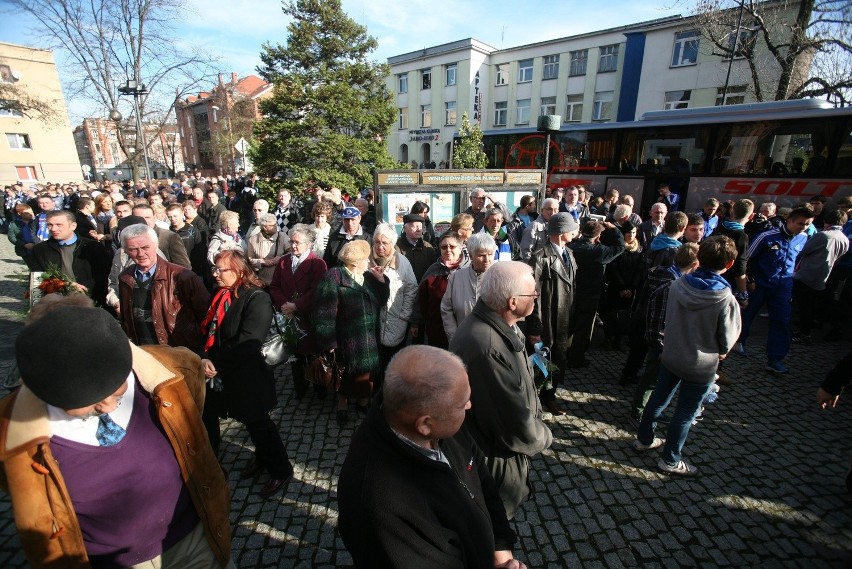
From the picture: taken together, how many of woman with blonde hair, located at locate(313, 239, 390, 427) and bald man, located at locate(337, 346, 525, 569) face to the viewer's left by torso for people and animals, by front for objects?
0

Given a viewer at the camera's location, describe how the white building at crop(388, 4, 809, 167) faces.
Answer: facing the viewer and to the left of the viewer

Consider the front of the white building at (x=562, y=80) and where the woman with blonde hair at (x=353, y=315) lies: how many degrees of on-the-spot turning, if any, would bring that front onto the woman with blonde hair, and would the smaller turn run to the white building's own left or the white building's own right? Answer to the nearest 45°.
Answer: approximately 45° to the white building's own left

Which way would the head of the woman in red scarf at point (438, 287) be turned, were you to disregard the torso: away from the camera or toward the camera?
toward the camera

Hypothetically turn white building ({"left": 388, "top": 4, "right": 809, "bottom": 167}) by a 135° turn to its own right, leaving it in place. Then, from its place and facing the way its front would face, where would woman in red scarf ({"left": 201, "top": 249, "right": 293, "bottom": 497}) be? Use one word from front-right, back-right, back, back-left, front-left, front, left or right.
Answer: back

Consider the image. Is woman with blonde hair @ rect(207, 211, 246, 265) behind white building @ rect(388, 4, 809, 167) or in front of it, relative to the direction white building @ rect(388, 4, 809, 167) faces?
in front
